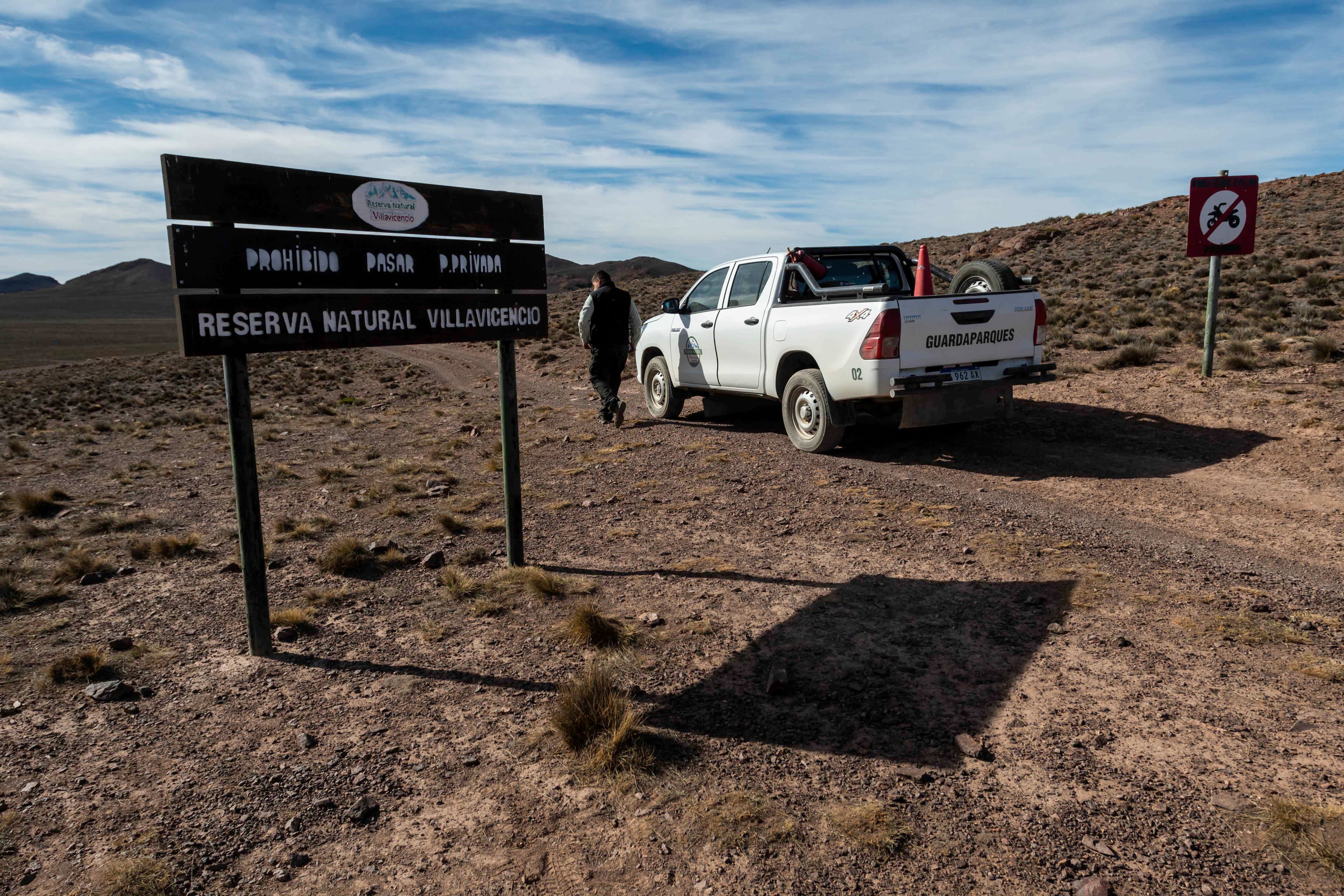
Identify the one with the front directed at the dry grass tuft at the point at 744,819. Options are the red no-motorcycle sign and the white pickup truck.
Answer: the red no-motorcycle sign

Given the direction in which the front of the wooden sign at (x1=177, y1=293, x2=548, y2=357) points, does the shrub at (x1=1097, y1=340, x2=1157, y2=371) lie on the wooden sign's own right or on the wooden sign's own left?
on the wooden sign's own left

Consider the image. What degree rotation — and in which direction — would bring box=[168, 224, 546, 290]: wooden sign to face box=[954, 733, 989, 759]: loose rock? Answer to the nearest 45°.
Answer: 0° — it already faces it

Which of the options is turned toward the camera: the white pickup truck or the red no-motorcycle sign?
the red no-motorcycle sign

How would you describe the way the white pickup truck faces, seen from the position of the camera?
facing away from the viewer and to the left of the viewer

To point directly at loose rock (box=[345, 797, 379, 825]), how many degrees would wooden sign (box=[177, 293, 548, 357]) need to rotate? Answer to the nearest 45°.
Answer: approximately 45° to its right

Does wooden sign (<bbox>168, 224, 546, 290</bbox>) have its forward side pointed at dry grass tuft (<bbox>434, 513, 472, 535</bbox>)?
no

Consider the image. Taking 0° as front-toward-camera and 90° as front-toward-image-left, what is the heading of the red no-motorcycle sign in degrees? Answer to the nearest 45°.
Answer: approximately 0°

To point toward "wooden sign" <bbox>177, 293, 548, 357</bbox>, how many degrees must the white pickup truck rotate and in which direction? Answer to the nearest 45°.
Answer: approximately 90° to its left

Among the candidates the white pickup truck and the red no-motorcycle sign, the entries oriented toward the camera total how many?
1

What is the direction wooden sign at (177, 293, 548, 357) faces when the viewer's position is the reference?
facing the viewer and to the right of the viewer

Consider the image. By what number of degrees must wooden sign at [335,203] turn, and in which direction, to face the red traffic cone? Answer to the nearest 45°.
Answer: approximately 90° to its left
